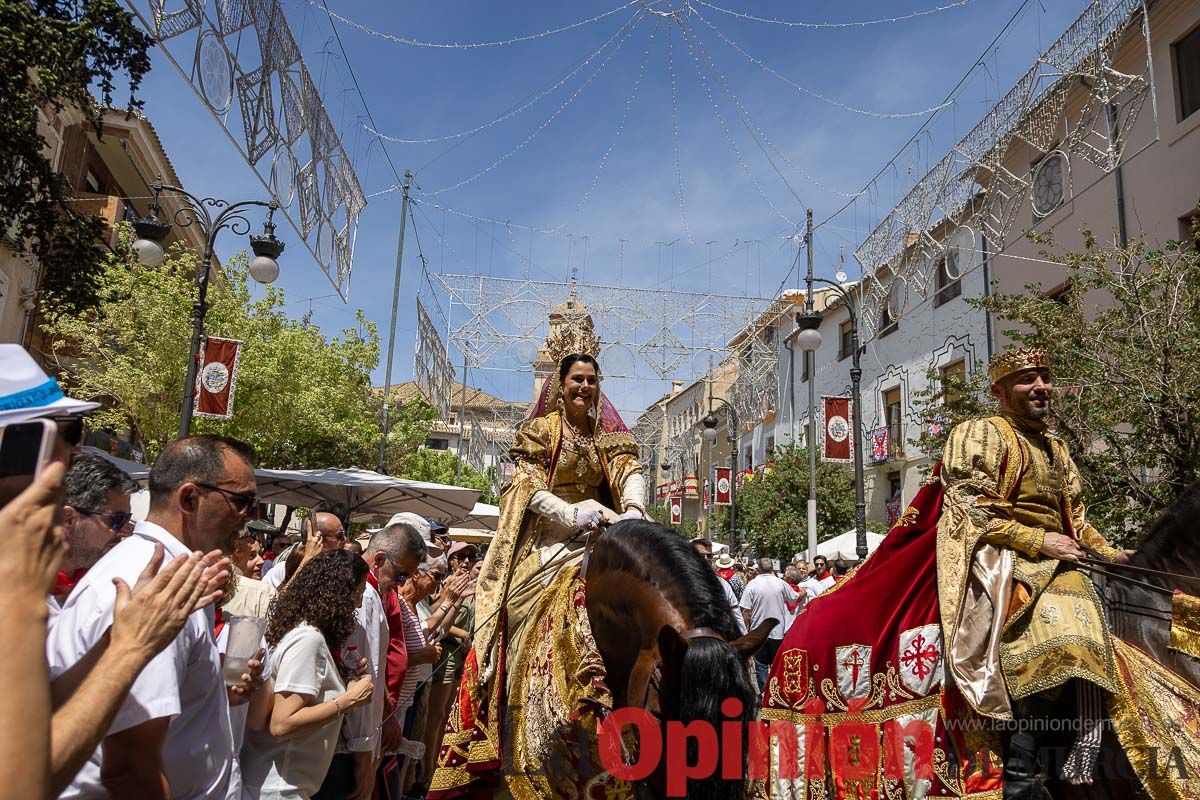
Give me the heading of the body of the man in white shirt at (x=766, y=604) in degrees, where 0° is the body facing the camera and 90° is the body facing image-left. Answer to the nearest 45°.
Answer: approximately 180°

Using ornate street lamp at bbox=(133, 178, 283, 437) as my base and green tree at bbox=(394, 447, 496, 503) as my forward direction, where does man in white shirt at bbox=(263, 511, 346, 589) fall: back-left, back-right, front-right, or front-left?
back-right

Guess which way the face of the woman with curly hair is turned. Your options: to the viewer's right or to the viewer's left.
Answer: to the viewer's right

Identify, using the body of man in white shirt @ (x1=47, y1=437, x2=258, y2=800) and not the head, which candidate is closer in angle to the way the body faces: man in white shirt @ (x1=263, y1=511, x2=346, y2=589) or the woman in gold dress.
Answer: the woman in gold dress

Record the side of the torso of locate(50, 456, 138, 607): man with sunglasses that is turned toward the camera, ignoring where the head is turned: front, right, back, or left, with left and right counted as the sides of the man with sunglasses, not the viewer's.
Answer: right

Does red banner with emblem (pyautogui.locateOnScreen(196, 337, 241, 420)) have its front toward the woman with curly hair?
yes

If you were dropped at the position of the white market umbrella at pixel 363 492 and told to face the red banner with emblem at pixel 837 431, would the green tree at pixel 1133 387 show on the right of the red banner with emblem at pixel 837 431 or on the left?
right

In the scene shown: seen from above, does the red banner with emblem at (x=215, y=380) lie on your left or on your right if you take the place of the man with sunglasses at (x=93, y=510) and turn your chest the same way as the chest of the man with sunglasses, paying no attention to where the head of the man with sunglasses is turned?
on your left

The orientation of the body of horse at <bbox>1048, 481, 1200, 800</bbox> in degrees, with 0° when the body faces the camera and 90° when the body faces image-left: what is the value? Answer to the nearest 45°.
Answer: approximately 270°

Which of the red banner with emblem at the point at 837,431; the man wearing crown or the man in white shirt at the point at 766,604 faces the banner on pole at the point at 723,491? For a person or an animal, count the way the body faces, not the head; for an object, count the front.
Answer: the man in white shirt

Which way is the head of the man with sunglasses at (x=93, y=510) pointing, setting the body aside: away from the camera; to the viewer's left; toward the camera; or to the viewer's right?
to the viewer's right

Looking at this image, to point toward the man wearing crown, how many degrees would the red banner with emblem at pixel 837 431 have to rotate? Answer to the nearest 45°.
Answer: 0° — it already faces them

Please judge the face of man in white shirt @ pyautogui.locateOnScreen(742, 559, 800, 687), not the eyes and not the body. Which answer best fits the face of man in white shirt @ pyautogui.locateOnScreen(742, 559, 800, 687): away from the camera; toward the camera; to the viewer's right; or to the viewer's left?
away from the camera
